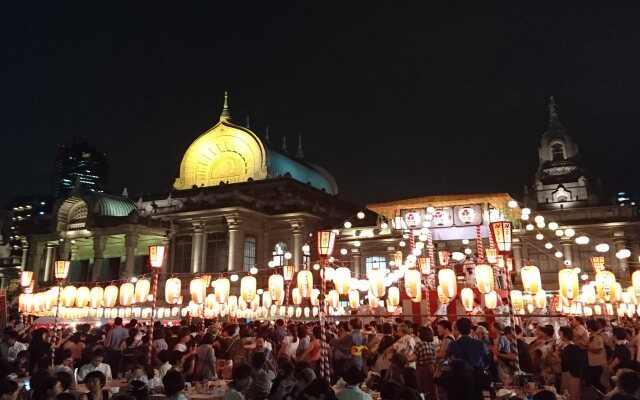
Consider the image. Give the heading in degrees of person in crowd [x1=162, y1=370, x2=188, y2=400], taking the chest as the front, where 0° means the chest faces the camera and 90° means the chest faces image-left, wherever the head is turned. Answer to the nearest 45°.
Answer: approximately 180°

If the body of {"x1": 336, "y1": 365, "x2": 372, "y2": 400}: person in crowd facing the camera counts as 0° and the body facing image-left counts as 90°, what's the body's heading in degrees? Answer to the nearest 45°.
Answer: approximately 180°

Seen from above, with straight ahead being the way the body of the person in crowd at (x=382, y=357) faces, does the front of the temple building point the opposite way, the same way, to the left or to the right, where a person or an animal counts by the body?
the opposite way

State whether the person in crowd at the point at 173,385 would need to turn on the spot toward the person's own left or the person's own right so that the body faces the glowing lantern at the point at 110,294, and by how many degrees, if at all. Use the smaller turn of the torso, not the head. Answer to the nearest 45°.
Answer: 0° — they already face it

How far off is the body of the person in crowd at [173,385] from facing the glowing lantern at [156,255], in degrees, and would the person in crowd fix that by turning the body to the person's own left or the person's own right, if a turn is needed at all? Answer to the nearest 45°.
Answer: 0° — they already face it

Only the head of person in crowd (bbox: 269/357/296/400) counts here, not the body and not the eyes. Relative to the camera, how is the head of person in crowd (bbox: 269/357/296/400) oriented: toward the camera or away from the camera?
away from the camera

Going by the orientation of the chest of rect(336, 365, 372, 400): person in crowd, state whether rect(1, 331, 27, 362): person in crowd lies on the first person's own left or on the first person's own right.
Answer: on the first person's own left

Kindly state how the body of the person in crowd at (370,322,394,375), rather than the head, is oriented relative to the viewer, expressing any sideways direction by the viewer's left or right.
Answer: facing away from the viewer

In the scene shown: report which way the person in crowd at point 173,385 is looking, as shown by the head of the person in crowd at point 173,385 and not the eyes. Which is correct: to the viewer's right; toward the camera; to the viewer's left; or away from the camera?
away from the camera

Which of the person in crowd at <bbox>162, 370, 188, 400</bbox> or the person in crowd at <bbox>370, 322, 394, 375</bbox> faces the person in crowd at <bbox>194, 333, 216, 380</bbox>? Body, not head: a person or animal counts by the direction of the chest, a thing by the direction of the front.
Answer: the person in crowd at <bbox>162, 370, 188, 400</bbox>
